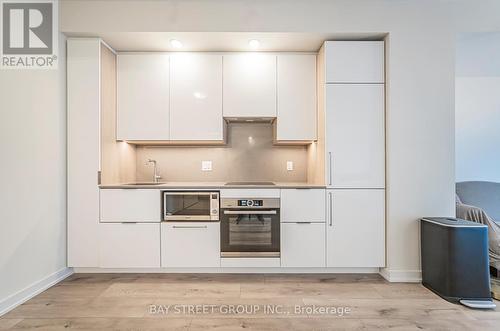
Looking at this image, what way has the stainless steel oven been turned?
toward the camera

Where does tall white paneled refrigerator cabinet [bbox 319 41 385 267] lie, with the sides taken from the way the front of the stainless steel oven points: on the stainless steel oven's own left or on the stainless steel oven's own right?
on the stainless steel oven's own left

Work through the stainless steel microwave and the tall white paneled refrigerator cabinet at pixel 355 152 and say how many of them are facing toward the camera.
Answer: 2

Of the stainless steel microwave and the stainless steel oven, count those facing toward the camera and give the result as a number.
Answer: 2

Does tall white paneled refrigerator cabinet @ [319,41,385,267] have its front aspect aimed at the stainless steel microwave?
no

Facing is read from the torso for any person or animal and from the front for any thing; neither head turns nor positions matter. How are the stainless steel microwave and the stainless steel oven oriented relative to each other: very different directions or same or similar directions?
same or similar directions

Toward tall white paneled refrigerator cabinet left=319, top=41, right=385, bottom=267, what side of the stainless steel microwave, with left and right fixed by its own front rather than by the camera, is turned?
left

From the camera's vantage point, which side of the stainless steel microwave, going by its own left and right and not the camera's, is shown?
front

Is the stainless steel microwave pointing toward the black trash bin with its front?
no

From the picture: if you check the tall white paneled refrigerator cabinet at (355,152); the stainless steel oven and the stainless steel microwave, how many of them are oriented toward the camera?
3
